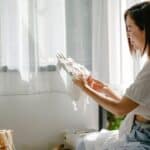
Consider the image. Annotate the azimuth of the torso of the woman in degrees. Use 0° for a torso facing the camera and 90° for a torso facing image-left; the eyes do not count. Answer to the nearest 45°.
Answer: approximately 90°

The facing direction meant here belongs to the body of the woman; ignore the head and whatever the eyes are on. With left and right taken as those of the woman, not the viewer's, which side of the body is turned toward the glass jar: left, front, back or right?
front
